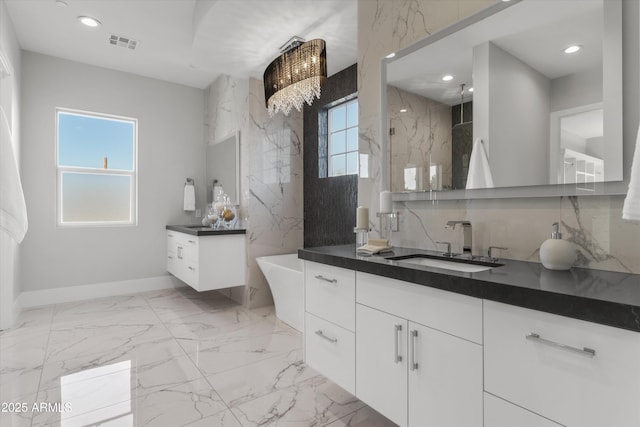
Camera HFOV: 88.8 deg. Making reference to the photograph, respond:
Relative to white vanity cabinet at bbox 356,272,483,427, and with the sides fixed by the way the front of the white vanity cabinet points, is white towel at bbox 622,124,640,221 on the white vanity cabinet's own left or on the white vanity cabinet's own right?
on the white vanity cabinet's own left

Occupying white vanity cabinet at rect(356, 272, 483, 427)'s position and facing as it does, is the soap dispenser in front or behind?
behind

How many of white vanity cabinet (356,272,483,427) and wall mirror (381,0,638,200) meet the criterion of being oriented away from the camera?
0

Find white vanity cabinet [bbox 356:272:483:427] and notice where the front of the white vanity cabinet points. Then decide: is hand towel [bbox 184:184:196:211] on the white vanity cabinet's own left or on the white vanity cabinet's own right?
on the white vanity cabinet's own right

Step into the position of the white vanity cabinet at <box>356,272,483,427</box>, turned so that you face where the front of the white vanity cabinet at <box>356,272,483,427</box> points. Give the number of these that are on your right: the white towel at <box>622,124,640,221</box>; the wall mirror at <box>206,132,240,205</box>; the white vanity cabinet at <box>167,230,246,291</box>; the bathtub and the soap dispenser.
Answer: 3

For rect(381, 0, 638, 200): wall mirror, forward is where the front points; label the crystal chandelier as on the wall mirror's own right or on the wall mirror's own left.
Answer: on the wall mirror's own right

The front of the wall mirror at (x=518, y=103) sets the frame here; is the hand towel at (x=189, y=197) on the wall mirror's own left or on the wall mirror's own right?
on the wall mirror's own right

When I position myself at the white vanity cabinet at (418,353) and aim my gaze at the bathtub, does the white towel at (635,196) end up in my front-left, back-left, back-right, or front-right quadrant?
back-right

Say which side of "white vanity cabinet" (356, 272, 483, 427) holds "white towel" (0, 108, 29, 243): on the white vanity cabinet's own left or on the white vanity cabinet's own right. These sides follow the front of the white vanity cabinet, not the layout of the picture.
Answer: on the white vanity cabinet's own right

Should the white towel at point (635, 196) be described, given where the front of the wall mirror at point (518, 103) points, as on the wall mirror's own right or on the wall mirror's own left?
on the wall mirror's own left

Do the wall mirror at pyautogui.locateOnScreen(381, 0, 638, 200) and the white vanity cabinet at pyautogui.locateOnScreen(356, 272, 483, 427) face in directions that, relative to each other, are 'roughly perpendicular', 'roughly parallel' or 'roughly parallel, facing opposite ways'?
roughly parallel

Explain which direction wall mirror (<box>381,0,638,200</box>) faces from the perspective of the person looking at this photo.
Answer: facing the viewer and to the left of the viewer

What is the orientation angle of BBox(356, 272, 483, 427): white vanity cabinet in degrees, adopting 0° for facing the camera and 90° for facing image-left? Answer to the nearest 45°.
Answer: approximately 45°
